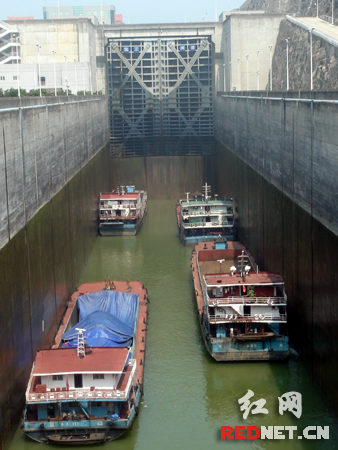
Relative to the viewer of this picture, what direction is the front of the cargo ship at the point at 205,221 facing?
facing away from the viewer

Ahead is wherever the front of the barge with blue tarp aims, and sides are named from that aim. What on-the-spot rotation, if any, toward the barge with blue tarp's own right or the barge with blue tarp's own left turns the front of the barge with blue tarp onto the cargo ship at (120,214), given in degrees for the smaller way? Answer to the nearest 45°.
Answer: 0° — it already faces it

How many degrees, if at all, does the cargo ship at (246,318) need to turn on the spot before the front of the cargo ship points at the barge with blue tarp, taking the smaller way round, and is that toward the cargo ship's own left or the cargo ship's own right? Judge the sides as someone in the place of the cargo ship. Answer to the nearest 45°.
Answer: approximately 135° to the cargo ship's own left

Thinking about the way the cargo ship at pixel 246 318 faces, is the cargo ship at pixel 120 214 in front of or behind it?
in front

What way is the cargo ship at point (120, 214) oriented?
away from the camera

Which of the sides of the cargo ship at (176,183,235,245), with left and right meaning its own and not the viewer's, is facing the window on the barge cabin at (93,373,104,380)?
back

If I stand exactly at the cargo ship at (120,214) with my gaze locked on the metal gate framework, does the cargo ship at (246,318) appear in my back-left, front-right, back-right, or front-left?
back-right

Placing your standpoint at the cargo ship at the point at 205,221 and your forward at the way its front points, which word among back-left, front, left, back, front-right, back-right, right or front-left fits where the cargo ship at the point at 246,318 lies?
back

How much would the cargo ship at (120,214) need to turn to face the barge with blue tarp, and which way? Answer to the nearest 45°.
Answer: approximately 180°

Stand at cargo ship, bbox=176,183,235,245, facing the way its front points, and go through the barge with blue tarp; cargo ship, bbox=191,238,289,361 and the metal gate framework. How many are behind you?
2

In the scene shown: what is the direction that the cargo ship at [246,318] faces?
away from the camera

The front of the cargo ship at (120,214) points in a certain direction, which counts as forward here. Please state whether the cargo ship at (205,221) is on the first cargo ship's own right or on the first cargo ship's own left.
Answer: on the first cargo ship's own right

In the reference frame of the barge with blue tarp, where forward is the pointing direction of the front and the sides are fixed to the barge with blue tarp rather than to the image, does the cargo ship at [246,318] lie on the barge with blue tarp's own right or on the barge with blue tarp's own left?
on the barge with blue tarp's own right

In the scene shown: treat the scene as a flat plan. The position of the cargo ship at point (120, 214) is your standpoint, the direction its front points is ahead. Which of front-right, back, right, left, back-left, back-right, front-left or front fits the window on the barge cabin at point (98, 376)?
back

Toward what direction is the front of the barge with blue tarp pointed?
away from the camera
